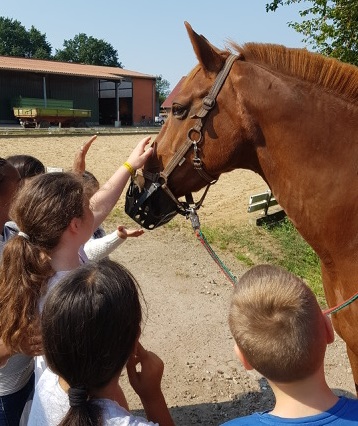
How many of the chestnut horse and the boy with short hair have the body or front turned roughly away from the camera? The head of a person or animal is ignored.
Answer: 1

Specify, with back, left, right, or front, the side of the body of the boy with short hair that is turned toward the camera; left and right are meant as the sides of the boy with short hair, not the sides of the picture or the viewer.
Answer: back

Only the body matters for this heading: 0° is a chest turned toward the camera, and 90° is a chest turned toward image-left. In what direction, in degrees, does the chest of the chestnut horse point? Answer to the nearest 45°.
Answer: approximately 90°

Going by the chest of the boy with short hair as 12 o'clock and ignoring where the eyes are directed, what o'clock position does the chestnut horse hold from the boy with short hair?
The chestnut horse is roughly at 12 o'clock from the boy with short hair.

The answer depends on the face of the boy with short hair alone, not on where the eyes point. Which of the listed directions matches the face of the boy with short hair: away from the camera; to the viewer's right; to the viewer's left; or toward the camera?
away from the camera

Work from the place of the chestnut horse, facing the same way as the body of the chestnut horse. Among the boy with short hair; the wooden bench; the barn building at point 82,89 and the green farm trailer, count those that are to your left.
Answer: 1

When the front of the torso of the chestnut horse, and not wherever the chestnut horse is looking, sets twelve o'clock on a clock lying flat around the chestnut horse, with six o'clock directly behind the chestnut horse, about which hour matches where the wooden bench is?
The wooden bench is roughly at 3 o'clock from the chestnut horse.

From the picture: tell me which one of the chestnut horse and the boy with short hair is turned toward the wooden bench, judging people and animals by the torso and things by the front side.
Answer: the boy with short hair

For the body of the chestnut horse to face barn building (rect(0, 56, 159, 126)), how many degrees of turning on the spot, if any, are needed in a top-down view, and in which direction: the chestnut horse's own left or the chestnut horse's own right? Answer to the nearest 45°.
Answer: approximately 90° to the chestnut horse's own right

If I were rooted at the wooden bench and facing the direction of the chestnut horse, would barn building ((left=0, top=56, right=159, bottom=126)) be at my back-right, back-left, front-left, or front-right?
back-right

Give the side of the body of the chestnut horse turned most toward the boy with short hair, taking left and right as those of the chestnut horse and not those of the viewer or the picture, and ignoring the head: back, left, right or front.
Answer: left

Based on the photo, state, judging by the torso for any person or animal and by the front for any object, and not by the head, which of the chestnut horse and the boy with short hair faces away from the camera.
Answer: the boy with short hair

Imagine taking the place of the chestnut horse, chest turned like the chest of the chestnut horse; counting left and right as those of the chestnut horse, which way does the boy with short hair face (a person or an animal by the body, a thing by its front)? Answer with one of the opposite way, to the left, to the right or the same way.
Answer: to the right
